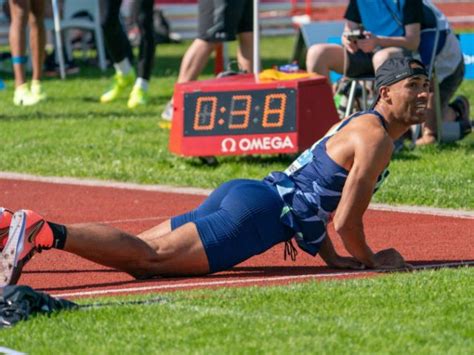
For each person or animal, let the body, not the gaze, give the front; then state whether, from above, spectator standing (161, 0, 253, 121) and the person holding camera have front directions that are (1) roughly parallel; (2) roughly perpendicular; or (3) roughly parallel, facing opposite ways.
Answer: roughly parallel

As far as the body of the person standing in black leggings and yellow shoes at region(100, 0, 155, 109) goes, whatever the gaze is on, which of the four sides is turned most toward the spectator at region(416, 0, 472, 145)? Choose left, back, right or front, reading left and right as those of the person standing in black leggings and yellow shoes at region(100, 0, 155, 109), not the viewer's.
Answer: left

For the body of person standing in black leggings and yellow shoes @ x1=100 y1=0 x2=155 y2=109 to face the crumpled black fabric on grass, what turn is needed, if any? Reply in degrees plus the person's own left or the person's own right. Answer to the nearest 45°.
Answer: approximately 45° to the person's own left

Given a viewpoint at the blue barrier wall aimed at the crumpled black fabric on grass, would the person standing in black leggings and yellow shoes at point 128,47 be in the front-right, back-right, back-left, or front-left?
front-right

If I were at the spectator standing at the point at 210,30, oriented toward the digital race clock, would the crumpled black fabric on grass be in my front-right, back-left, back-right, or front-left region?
front-right

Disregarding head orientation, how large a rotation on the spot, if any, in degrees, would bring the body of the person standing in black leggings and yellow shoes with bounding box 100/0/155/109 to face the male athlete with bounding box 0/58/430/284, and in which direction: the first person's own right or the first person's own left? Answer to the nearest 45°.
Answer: approximately 45° to the first person's own left

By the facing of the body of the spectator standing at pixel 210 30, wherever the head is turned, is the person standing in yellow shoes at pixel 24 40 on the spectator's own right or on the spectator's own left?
on the spectator's own right

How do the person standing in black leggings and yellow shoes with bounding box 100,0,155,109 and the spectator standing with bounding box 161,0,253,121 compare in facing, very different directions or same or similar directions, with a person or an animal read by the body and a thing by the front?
same or similar directions

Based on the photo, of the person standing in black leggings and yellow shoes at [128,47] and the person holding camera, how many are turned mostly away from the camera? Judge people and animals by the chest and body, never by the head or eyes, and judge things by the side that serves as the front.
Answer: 0

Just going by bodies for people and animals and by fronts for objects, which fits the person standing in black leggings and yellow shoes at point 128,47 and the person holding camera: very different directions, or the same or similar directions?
same or similar directions

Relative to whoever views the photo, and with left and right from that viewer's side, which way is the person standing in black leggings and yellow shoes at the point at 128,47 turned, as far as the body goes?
facing the viewer and to the left of the viewer

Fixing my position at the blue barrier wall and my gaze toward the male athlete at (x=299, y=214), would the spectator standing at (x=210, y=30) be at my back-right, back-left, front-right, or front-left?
front-right

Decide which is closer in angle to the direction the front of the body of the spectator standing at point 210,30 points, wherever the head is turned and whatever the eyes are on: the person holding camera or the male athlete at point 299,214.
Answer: the male athlete

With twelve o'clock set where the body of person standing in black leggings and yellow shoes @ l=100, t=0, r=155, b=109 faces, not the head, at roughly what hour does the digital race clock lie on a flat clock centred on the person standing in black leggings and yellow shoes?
The digital race clock is roughly at 10 o'clock from the person standing in black leggings and yellow shoes.
